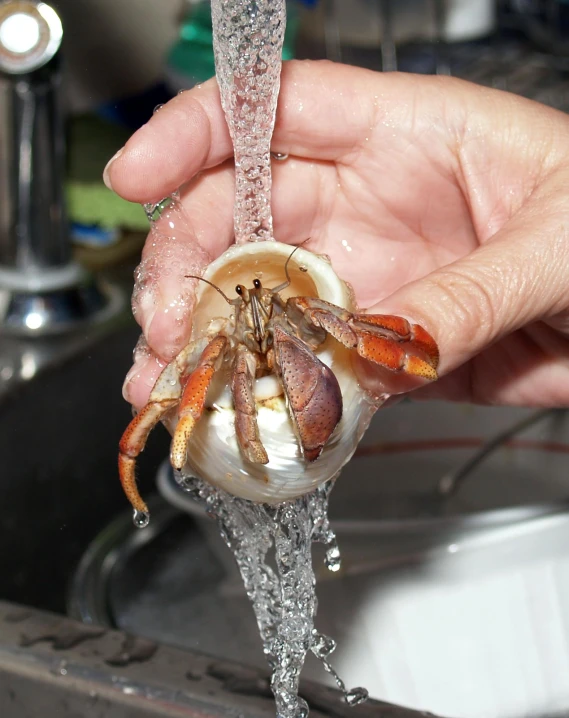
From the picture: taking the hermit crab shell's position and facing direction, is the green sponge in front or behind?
behind

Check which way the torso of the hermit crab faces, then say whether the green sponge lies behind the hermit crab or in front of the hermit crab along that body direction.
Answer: behind

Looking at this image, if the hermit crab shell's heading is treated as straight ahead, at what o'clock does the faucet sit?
The faucet is roughly at 5 o'clock from the hermit crab shell.

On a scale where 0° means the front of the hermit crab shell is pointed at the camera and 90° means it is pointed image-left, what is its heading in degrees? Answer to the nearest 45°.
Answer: approximately 0°

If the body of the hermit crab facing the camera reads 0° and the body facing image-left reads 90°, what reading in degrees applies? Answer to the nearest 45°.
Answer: approximately 0°
